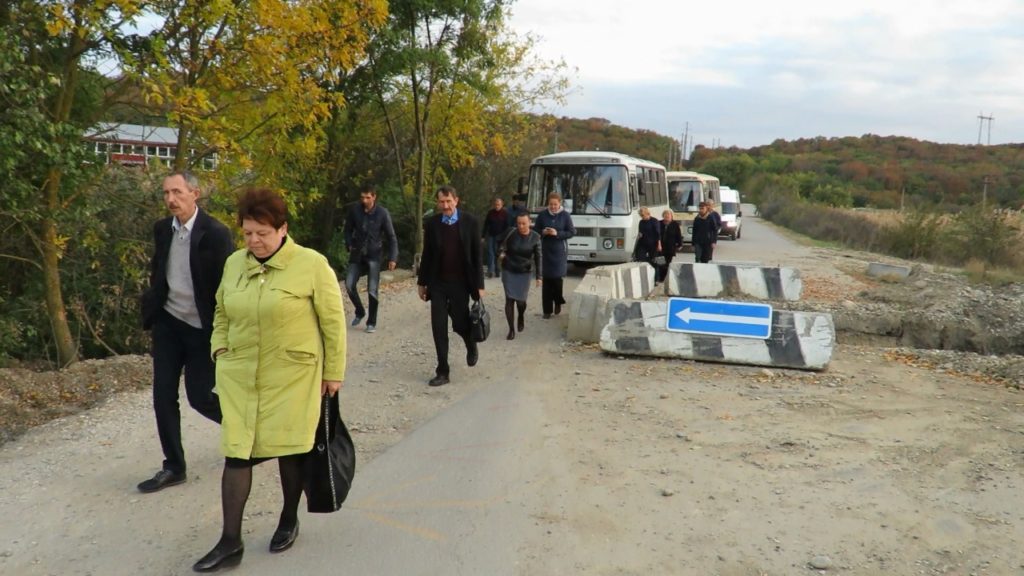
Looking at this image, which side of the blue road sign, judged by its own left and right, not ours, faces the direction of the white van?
back

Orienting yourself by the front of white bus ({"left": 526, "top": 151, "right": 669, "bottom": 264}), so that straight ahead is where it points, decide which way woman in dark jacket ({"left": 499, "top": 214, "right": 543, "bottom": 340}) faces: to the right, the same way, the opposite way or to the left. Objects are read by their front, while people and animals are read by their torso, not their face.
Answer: the same way

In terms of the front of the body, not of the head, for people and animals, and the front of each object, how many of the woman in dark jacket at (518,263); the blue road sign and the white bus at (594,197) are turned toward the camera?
3

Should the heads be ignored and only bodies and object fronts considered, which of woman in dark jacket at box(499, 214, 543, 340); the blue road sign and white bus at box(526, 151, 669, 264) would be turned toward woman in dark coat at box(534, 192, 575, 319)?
the white bus

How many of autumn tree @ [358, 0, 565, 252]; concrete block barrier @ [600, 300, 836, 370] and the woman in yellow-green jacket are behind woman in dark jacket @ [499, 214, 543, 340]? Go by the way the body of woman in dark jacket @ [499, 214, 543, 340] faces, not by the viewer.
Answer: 1

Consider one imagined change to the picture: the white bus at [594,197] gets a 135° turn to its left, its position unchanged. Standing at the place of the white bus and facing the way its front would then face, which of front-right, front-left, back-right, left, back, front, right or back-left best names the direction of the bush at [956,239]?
front

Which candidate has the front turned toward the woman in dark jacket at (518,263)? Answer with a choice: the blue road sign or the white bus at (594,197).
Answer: the white bus

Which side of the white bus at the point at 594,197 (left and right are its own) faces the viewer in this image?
front

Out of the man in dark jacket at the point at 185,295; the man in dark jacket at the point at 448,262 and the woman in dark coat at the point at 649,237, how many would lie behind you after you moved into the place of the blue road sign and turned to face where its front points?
1

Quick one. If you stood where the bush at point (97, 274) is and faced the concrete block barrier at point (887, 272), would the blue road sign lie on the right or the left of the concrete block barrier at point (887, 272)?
right

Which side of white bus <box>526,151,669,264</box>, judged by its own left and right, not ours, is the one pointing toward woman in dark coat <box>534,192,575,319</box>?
front

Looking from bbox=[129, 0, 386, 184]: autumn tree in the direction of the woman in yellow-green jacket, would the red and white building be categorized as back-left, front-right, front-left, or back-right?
back-right

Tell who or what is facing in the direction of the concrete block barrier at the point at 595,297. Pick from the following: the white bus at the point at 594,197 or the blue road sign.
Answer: the white bus

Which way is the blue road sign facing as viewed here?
toward the camera

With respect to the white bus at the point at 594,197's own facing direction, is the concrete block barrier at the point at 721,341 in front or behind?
in front

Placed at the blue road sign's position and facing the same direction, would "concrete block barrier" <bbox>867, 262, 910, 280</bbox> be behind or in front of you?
behind

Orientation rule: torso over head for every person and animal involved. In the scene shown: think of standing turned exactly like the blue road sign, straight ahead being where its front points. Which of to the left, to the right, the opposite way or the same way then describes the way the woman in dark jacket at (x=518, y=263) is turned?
the same way

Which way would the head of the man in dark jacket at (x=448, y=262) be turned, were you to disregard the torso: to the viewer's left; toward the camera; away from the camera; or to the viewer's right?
toward the camera
